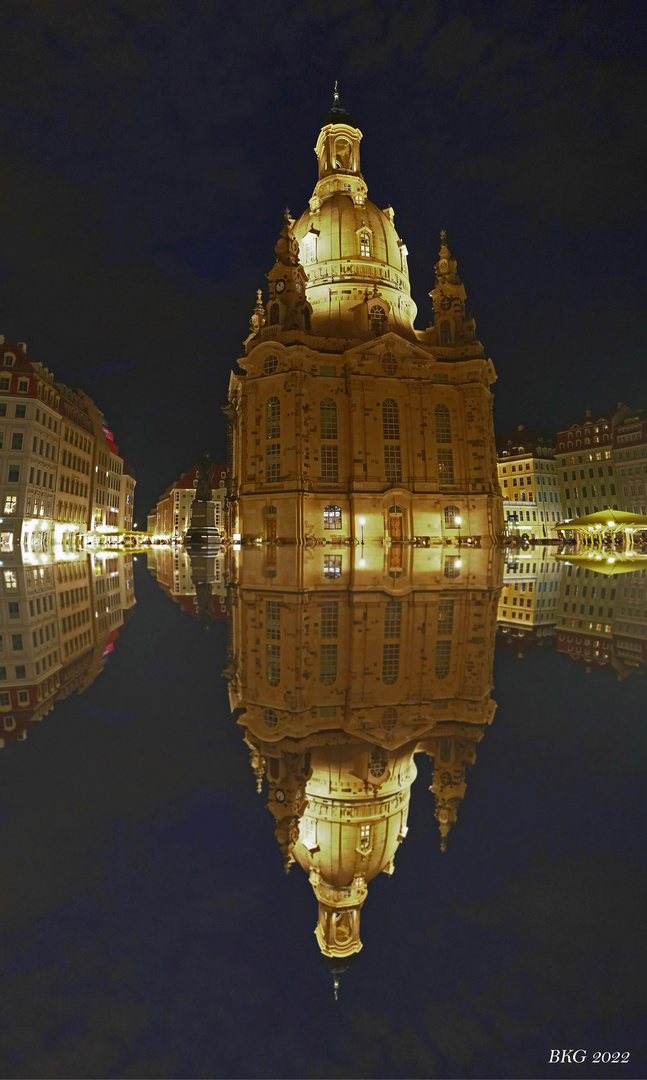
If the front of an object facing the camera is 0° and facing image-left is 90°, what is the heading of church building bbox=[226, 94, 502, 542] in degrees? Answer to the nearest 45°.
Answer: approximately 0°
